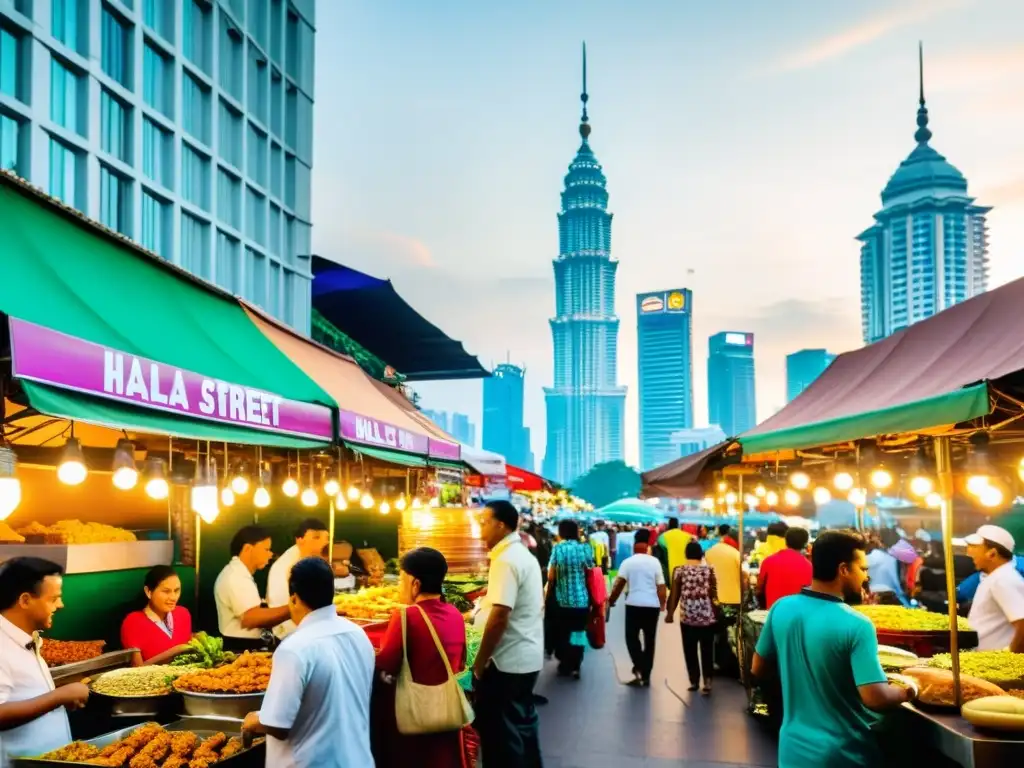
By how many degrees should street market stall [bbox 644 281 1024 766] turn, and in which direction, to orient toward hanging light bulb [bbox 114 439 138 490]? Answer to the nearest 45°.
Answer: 0° — it already faces it

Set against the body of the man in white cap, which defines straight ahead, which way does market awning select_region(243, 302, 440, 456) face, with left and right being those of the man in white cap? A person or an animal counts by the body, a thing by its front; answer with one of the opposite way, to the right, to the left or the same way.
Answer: the opposite way

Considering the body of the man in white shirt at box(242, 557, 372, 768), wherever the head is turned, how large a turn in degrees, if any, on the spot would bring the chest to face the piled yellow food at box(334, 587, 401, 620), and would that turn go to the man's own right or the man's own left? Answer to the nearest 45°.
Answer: approximately 45° to the man's own right

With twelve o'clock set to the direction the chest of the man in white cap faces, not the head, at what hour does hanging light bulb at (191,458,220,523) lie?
The hanging light bulb is roughly at 11 o'clock from the man in white cap.

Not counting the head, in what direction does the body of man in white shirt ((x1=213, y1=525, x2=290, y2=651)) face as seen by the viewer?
to the viewer's right

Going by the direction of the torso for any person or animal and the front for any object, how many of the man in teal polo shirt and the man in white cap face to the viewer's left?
1

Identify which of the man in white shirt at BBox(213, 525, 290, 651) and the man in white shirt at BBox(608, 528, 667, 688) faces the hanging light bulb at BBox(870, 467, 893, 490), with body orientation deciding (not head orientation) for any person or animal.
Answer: the man in white shirt at BBox(213, 525, 290, 651)

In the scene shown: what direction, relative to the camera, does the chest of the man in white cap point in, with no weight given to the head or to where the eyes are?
to the viewer's left

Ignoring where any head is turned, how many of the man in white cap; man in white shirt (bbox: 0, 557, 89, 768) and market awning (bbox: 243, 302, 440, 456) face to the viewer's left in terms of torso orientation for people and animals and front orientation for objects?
1

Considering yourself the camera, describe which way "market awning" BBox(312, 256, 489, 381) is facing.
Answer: facing the viewer and to the right of the viewer

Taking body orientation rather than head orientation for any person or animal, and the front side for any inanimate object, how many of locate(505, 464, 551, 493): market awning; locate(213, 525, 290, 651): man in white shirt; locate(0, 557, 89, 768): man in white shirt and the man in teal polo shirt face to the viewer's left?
0

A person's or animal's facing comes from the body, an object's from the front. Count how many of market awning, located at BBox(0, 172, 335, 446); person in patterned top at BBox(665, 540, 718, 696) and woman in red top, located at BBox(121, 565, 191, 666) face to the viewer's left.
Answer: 0

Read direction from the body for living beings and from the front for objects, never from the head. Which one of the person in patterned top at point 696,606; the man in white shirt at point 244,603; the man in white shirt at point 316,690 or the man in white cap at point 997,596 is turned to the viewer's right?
the man in white shirt at point 244,603

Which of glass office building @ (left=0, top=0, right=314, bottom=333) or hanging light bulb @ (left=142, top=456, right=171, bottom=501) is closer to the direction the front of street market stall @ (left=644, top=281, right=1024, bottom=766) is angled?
the hanging light bulb

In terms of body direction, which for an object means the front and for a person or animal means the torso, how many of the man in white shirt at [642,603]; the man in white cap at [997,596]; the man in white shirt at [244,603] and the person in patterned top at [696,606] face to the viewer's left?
1
